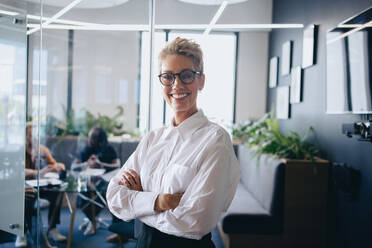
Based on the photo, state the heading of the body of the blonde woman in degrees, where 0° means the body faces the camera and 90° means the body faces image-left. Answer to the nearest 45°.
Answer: approximately 45°

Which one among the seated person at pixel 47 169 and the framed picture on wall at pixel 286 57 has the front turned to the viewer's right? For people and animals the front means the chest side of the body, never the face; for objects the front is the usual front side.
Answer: the seated person

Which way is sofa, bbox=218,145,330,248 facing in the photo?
to the viewer's left

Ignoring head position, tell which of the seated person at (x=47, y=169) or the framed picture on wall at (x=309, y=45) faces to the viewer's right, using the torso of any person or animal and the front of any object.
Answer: the seated person

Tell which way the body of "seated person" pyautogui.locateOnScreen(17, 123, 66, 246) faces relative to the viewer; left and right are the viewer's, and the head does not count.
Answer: facing to the right of the viewer

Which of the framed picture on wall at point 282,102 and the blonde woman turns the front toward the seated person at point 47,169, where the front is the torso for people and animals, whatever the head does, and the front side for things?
the framed picture on wall

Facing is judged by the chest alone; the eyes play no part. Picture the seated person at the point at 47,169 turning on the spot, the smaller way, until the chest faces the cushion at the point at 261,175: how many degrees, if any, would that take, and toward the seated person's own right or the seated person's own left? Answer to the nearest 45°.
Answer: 0° — they already face it
